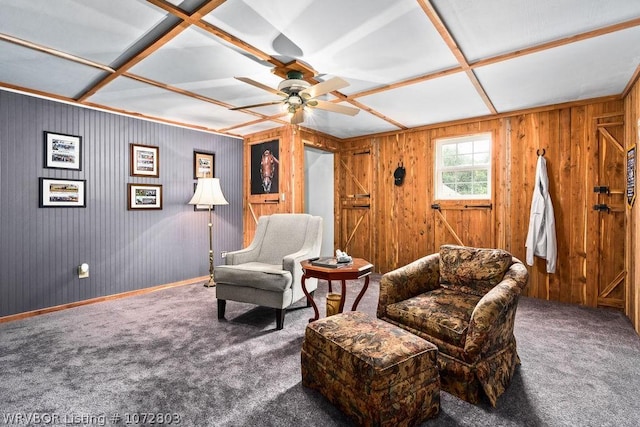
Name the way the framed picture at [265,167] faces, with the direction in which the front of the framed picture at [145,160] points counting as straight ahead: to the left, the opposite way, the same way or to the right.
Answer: to the right

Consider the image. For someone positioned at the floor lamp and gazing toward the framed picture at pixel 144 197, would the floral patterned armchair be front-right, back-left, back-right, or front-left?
back-left

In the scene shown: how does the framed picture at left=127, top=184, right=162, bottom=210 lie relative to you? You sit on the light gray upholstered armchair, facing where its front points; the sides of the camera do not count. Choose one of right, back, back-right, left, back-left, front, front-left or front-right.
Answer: right

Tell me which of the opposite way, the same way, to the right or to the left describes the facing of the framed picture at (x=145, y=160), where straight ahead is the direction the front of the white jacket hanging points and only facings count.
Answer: to the left

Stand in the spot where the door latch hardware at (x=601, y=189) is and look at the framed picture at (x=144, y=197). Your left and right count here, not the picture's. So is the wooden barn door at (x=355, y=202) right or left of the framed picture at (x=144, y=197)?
right

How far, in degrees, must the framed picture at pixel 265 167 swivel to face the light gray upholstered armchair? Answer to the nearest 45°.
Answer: approximately 45° to its left

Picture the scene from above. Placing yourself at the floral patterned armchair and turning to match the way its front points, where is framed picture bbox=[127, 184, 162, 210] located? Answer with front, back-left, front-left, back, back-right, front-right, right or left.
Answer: front-right

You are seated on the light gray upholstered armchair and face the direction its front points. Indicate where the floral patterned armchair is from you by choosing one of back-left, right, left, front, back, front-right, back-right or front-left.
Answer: left

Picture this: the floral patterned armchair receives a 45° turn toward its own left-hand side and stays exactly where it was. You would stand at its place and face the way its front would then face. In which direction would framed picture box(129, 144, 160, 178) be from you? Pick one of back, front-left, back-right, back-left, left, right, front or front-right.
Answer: right

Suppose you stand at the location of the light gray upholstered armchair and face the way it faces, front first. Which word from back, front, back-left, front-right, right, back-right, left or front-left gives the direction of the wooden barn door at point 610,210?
back-left

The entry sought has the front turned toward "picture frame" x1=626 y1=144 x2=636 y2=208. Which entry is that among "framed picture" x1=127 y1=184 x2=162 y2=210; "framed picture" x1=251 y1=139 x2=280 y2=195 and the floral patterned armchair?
"framed picture" x1=127 y1=184 x2=162 y2=210

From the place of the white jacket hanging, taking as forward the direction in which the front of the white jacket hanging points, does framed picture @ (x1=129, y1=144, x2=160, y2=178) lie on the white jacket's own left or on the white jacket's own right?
on the white jacket's own right

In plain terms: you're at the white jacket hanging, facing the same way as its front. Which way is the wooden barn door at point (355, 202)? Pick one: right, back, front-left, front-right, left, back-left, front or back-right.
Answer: right

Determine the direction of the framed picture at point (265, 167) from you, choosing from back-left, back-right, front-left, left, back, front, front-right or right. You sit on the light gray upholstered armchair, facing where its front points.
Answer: back-right

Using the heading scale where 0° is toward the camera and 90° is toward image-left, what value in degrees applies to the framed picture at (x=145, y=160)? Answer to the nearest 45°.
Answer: approximately 315°

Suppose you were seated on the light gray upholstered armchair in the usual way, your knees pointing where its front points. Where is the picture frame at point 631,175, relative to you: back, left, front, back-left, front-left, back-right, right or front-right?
back-left

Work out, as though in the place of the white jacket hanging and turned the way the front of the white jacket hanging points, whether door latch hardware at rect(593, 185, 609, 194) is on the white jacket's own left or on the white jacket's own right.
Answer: on the white jacket's own left

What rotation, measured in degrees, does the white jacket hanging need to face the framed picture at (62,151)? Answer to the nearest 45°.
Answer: approximately 45° to its right

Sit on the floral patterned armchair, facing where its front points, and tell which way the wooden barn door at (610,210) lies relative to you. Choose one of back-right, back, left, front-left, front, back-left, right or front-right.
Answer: back
